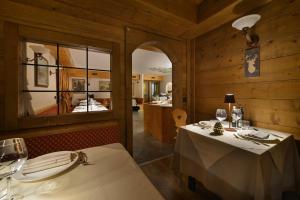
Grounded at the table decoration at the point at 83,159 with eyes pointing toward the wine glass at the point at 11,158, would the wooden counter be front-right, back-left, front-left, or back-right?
back-right

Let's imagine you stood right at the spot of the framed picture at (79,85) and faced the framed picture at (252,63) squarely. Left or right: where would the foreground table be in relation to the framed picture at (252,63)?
right

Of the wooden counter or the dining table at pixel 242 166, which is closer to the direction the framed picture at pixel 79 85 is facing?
the dining table

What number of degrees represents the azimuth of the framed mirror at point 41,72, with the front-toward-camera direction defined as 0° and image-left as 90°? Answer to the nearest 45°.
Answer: approximately 315°

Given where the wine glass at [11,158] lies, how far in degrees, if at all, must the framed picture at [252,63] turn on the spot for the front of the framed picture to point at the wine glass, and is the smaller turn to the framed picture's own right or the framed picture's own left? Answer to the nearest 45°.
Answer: approximately 45° to the framed picture's own left

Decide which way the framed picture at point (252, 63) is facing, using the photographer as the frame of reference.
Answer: facing the viewer and to the left of the viewer

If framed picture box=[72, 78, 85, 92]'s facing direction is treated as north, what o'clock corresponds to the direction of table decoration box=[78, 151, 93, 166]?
The table decoration is roughly at 12 o'clock from the framed picture.

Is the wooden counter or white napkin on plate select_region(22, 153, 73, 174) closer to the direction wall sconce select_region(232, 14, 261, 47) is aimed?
the white napkin on plate

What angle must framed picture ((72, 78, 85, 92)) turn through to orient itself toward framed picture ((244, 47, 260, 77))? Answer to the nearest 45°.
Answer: approximately 45° to its left

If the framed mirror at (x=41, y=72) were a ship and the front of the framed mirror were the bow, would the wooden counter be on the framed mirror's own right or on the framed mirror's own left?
on the framed mirror's own left

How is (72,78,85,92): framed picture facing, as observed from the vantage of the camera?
facing the viewer
